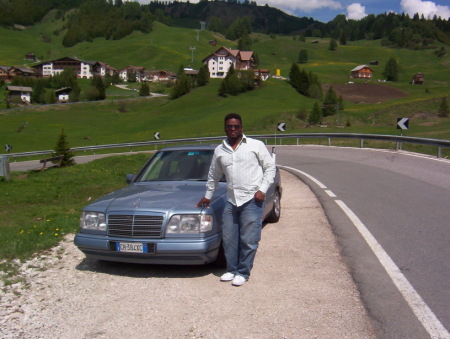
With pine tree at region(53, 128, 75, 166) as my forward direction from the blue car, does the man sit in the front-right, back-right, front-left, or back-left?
back-right

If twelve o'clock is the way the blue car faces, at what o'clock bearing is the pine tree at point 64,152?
The pine tree is roughly at 4 o'clock from the blue car.

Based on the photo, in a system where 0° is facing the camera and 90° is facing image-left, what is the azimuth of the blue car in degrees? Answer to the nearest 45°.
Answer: approximately 45°
